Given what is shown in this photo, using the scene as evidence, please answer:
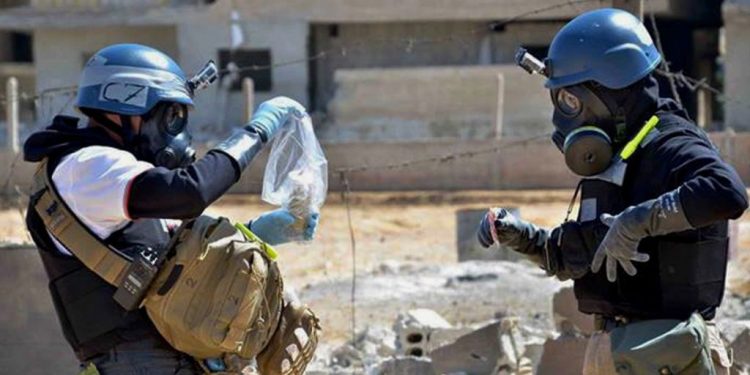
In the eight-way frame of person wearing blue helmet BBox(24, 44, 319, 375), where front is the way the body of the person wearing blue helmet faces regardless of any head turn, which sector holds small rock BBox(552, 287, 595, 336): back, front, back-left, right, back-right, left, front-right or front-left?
front-left

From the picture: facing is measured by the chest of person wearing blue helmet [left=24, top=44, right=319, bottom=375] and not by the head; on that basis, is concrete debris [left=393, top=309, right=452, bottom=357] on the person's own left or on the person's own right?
on the person's own left

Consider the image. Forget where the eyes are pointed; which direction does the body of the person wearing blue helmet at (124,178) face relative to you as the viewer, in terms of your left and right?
facing to the right of the viewer

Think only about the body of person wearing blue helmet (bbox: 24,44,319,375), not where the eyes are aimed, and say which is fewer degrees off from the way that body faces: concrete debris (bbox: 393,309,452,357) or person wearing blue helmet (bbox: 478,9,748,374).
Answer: the person wearing blue helmet

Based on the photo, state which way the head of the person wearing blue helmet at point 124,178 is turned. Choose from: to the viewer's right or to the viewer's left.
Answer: to the viewer's right

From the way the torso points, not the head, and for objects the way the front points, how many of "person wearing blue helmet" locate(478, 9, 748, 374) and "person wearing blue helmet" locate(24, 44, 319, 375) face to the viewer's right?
1

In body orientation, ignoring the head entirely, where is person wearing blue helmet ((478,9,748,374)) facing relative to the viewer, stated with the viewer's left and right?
facing the viewer and to the left of the viewer

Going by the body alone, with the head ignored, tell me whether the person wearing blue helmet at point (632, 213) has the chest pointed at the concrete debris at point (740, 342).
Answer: no
